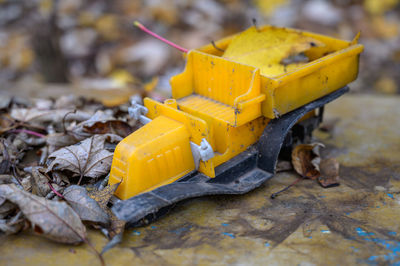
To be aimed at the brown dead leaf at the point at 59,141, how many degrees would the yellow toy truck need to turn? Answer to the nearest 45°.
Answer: approximately 45° to its right

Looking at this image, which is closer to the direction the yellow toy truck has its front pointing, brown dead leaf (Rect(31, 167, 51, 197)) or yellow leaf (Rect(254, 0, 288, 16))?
the brown dead leaf

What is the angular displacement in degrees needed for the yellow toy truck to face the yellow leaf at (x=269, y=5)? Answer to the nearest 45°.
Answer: approximately 135° to its right

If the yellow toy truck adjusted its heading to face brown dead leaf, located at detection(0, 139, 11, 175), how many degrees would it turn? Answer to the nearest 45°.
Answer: approximately 45° to its right

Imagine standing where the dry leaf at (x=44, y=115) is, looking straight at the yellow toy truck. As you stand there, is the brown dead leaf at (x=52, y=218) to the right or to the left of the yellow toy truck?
right

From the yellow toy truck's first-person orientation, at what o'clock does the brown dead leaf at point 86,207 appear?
The brown dead leaf is roughly at 12 o'clock from the yellow toy truck.

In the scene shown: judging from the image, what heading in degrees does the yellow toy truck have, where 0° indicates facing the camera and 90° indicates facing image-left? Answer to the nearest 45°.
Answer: approximately 45°

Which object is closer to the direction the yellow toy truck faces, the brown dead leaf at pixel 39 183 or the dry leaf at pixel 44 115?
the brown dead leaf

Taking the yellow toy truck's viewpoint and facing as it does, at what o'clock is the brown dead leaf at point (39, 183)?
The brown dead leaf is roughly at 1 o'clock from the yellow toy truck.

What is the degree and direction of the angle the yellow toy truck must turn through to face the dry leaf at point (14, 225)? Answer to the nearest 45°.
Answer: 0° — it already faces it
